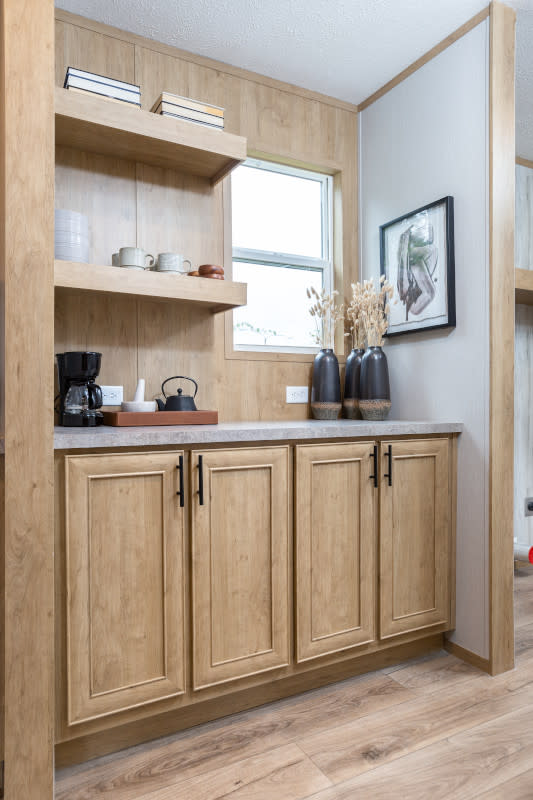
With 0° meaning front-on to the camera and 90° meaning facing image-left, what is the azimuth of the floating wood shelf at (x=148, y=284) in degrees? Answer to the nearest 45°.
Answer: approximately 315°

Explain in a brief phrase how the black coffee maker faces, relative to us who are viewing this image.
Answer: facing the viewer and to the right of the viewer

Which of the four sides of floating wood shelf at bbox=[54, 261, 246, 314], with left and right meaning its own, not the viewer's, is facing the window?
left

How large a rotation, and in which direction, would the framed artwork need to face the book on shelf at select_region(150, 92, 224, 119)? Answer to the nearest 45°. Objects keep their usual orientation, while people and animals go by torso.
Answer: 0° — it already faces it

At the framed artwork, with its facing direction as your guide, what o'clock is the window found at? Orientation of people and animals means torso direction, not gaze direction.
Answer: The window is roughly at 2 o'clock from the framed artwork.

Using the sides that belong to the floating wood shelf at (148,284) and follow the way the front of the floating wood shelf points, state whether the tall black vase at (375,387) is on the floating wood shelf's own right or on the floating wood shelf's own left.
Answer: on the floating wood shelf's own left

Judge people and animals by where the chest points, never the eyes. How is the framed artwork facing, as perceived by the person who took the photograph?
facing the viewer and to the left of the viewer

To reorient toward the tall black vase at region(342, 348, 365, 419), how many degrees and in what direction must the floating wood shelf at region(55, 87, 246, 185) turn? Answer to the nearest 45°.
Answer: approximately 45° to its left

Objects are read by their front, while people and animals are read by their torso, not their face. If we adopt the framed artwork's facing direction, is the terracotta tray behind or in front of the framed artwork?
in front

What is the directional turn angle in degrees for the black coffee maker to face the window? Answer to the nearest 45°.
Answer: approximately 90° to its left
